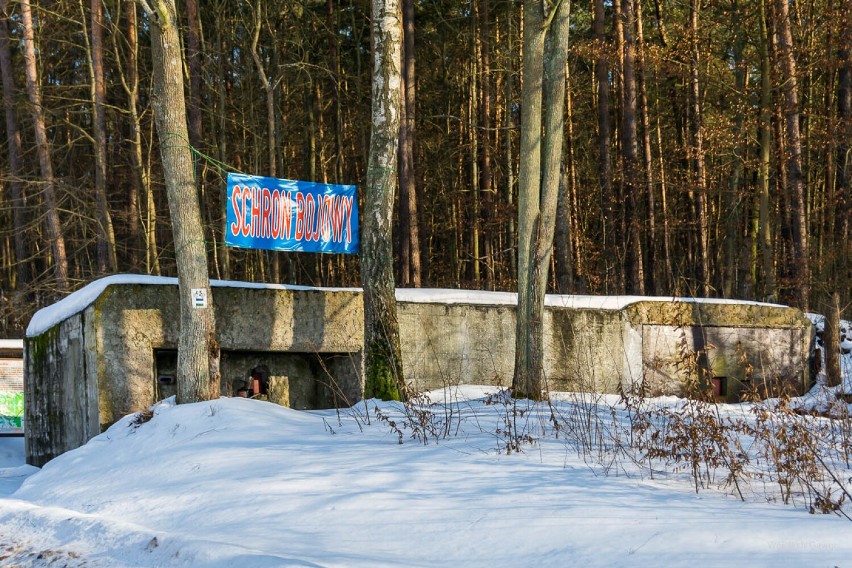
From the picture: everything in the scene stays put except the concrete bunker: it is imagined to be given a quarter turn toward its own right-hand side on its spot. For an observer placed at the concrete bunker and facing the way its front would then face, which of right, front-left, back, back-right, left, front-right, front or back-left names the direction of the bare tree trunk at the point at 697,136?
back-right

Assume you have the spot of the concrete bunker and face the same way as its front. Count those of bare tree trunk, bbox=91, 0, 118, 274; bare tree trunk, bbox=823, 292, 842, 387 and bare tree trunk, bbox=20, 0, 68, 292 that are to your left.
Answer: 1

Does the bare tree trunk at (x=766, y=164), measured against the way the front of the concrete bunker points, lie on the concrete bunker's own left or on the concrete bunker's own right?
on the concrete bunker's own left

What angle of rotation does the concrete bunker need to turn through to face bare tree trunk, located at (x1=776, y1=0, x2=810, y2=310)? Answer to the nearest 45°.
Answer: approximately 135° to its left

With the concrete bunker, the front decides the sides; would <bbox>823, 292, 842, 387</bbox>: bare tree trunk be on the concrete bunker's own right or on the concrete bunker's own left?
on the concrete bunker's own left

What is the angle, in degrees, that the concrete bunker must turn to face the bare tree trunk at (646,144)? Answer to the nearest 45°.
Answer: approximately 135° to its left

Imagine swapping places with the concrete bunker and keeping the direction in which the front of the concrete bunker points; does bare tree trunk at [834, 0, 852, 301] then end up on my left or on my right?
on my left

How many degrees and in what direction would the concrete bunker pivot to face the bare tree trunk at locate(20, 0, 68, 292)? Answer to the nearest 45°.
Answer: approximately 135° to its right

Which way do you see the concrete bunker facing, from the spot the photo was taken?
facing the viewer

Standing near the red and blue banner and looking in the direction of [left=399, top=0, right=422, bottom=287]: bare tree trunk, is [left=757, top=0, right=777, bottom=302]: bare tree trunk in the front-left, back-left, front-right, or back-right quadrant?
front-right
